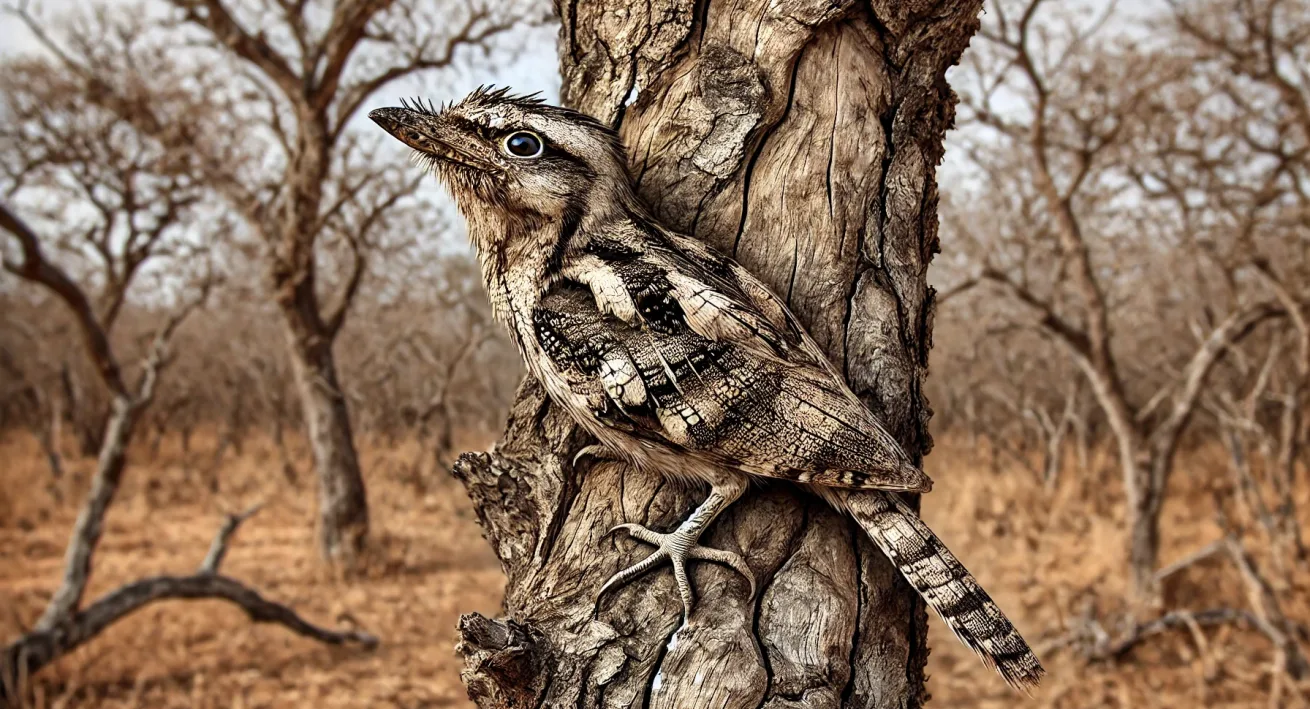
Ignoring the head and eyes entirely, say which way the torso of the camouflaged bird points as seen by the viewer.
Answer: to the viewer's left

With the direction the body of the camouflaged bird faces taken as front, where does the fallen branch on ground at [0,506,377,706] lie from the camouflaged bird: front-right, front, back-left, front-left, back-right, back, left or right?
front-right
